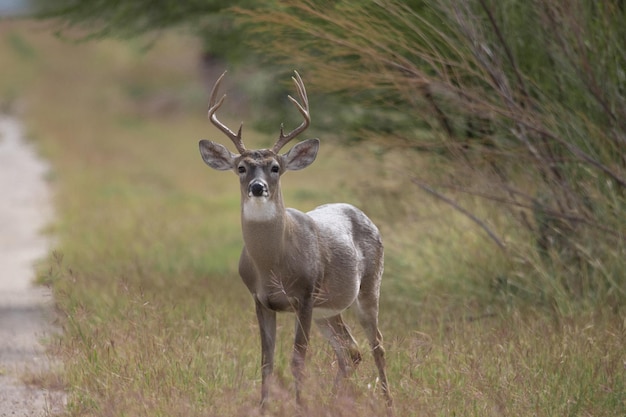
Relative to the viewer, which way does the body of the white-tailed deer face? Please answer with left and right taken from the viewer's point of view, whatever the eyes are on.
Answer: facing the viewer and to the left of the viewer
